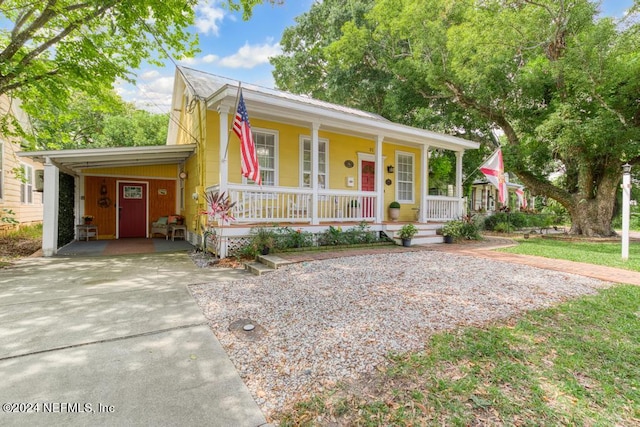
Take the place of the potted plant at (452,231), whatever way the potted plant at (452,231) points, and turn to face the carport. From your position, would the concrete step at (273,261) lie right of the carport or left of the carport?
left

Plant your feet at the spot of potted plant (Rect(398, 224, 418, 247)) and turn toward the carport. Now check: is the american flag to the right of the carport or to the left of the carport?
left

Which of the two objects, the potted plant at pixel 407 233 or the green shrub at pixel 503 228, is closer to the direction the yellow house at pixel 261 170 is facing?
the potted plant

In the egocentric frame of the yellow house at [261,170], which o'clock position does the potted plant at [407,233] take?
The potted plant is roughly at 11 o'clock from the yellow house.

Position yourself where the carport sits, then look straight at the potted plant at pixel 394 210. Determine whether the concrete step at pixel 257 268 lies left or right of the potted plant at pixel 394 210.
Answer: right

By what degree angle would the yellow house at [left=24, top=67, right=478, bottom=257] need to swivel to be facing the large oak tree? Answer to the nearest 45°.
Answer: approximately 45° to its left

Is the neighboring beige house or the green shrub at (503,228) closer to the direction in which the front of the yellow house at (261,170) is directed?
the green shrub

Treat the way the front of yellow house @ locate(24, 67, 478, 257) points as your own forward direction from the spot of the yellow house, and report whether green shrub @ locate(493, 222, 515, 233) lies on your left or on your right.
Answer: on your left

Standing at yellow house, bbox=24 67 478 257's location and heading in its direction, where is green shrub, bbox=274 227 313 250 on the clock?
The green shrub is roughly at 1 o'clock from the yellow house.

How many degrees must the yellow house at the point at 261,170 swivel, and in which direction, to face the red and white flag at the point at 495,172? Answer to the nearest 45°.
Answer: approximately 45° to its left

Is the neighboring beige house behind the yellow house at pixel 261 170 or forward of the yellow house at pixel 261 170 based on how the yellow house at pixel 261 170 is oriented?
behind

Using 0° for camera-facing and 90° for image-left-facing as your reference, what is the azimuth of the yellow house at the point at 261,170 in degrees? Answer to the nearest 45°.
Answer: approximately 315°

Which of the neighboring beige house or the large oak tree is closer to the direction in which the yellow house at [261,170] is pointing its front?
the large oak tree
